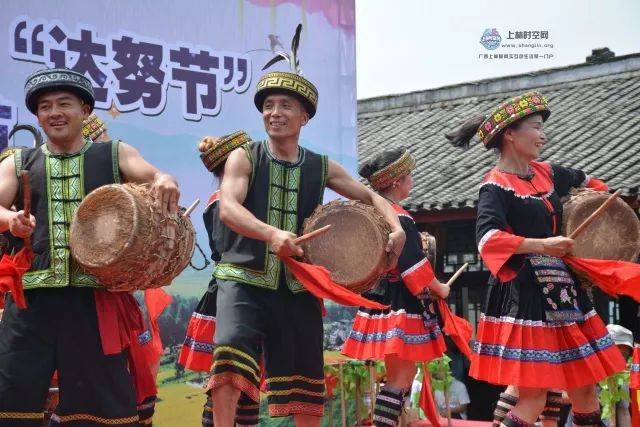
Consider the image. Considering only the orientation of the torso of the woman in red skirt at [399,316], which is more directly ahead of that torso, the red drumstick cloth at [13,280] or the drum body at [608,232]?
the drum body

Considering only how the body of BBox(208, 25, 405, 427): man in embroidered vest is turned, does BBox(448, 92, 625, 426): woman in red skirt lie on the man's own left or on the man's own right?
on the man's own left

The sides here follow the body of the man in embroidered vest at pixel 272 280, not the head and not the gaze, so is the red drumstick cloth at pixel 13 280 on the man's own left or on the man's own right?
on the man's own right

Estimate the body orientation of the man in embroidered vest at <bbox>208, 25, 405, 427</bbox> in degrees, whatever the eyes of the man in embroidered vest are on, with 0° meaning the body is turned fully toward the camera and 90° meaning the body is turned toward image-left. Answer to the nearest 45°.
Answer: approximately 0°

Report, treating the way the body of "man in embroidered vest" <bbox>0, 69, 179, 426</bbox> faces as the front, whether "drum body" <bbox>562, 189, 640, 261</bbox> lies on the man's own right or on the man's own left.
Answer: on the man's own left
